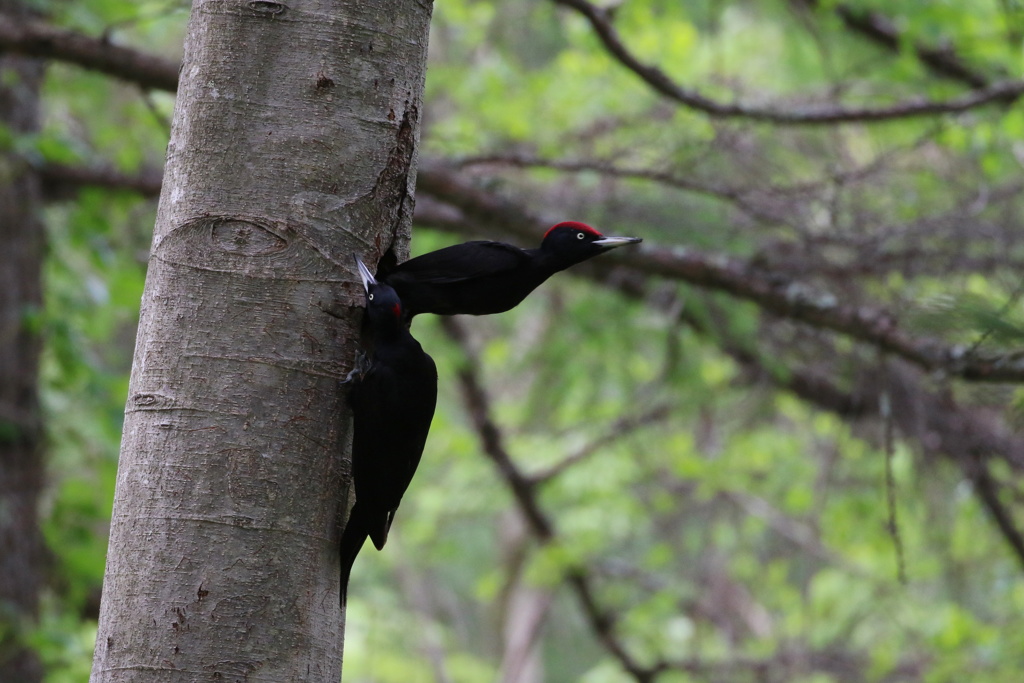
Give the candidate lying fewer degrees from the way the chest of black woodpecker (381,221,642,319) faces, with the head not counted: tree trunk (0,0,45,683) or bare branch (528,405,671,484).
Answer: the bare branch

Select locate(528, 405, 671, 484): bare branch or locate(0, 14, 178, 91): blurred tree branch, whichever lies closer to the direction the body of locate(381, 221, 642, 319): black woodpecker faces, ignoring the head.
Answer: the bare branch

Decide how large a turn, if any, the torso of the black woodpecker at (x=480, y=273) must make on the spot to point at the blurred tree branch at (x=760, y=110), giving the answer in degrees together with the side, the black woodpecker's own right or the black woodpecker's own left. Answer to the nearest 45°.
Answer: approximately 45° to the black woodpecker's own left

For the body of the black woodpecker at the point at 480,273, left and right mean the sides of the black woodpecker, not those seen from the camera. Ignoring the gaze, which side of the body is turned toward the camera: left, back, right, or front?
right
